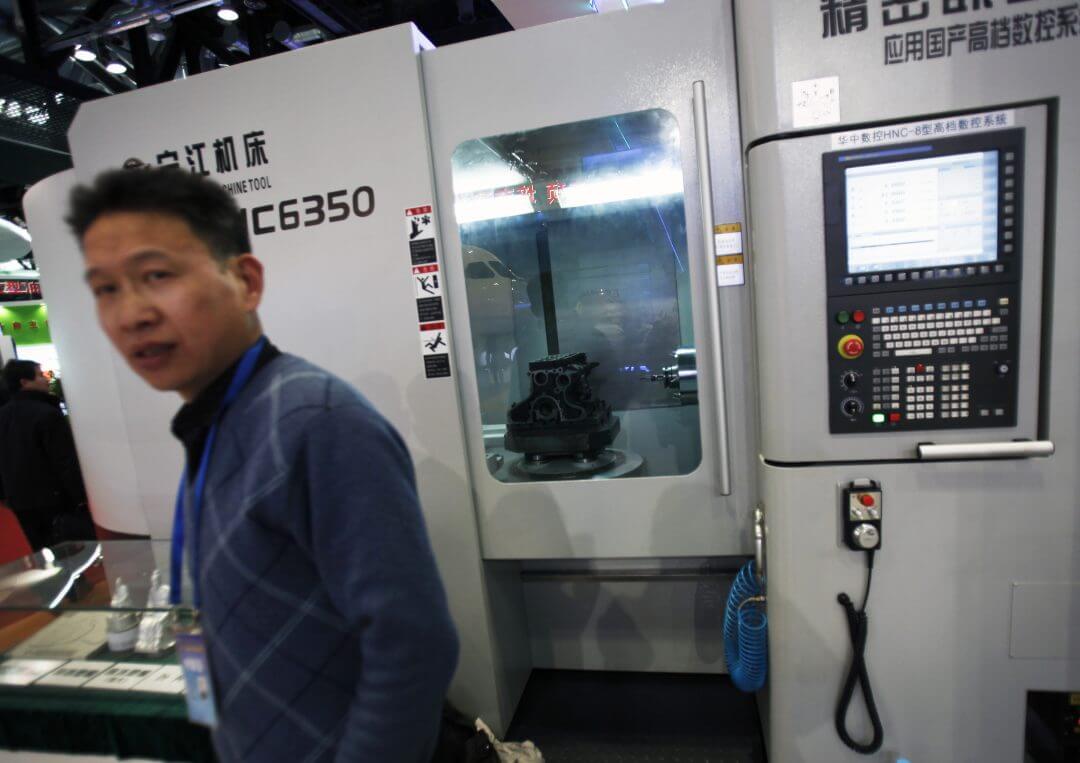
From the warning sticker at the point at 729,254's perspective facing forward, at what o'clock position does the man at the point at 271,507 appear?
The man is roughly at 1 o'clock from the warning sticker.

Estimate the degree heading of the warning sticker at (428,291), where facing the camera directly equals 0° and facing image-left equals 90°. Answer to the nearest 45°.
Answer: approximately 0°
